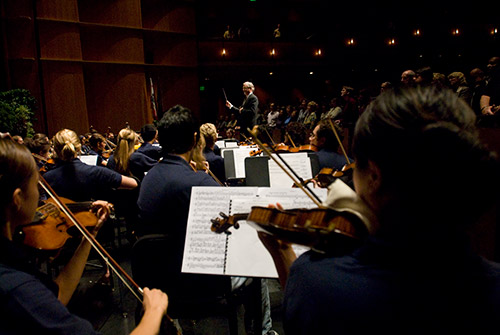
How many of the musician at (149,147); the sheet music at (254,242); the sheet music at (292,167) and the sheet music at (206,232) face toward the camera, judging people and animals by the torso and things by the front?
3

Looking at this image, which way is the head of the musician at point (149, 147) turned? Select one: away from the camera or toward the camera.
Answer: away from the camera

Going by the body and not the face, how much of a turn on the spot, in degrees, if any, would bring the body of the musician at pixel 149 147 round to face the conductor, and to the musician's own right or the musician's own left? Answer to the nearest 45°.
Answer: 0° — they already face them

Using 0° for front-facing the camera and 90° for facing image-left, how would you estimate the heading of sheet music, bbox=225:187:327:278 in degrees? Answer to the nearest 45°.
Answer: approximately 0°

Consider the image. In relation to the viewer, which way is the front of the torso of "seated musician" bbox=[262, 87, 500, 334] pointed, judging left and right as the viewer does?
facing away from the viewer and to the left of the viewer

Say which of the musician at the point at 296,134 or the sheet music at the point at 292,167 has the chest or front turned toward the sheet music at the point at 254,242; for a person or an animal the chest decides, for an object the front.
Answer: the sheet music at the point at 292,167

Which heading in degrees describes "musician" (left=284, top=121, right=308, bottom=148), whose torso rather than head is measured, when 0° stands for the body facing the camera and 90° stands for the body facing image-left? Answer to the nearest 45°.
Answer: approximately 135°

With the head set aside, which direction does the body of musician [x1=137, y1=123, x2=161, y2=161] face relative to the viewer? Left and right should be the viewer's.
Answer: facing away from the viewer and to the right of the viewer

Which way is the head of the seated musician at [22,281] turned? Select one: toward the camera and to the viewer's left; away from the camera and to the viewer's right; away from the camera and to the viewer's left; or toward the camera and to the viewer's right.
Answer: away from the camera and to the viewer's right

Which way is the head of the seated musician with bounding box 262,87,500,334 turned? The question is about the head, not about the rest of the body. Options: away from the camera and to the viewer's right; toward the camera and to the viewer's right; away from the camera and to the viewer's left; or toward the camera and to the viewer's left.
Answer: away from the camera and to the viewer's left

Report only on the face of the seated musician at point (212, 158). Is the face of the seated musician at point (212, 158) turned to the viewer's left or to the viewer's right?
to the viewer's right

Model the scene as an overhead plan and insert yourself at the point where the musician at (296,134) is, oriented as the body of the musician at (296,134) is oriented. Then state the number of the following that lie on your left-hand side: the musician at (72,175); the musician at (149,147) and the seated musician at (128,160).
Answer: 3

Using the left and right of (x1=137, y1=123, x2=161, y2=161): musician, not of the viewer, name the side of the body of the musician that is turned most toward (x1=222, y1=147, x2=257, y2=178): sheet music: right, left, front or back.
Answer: right
